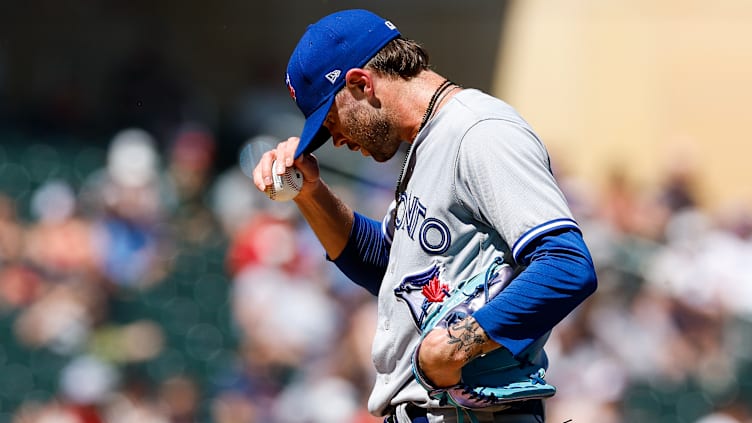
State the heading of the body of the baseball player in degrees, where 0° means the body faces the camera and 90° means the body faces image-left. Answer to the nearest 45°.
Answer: approximately 90°
